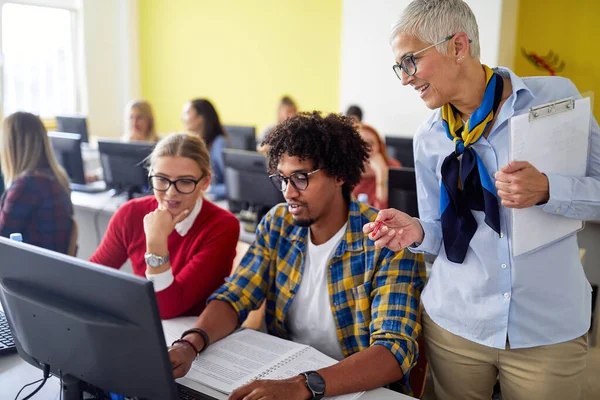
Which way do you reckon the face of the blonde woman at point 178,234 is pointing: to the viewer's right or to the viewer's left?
to the viewer's left

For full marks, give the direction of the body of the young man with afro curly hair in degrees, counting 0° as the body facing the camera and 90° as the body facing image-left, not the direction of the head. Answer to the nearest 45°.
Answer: approximately 45°

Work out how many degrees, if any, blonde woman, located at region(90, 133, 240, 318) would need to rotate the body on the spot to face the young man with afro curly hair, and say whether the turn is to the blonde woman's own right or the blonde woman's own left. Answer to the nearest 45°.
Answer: approximately 90° to the blonde woman's own left

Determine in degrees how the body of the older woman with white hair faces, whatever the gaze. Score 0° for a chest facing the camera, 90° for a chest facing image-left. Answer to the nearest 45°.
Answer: approximately 45°

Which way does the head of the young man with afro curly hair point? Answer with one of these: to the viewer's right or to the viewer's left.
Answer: to the viewer's left

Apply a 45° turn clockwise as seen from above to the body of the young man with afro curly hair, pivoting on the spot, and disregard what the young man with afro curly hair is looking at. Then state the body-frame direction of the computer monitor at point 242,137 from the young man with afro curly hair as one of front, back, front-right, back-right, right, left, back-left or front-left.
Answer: right

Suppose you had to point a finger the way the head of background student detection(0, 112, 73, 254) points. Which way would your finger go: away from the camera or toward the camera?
away from the camera

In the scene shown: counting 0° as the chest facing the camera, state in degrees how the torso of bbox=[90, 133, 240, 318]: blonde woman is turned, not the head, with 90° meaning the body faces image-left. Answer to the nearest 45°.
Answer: approximately 45°

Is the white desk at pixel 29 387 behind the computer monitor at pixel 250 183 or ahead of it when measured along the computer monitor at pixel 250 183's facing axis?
behind

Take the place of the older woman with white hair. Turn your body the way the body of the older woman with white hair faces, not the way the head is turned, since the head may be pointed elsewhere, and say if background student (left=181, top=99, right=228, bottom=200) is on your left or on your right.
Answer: on your right

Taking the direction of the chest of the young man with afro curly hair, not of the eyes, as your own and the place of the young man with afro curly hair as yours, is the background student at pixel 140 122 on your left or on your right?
on your right

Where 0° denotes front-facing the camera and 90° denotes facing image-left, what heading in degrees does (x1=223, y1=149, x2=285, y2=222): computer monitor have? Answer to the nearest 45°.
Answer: approximately 225°
